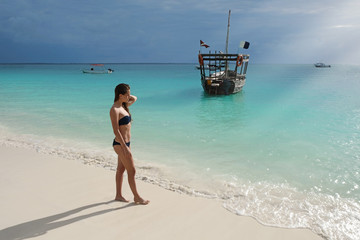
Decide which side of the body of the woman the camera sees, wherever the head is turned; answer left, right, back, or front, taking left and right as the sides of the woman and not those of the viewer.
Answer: right
